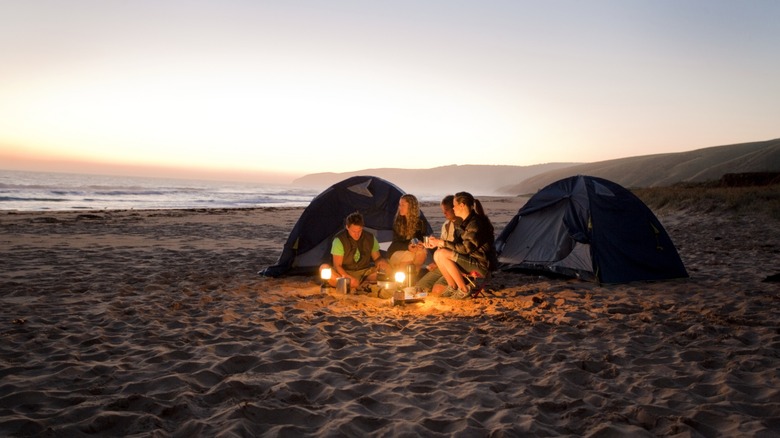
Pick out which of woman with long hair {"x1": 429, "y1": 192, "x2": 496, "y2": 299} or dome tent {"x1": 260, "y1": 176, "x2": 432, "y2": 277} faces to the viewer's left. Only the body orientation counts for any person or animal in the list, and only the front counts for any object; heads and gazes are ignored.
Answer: the woman with long hair

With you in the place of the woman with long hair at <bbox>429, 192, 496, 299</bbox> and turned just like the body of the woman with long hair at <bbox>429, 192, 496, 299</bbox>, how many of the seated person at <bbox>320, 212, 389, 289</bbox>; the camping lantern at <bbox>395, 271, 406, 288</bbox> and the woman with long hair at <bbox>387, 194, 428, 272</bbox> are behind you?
0

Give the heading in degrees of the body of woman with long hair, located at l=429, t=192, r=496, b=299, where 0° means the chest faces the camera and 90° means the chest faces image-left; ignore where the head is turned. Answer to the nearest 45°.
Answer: approximately 90°

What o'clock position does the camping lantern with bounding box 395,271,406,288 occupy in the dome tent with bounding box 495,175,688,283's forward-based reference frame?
The camping lantern is roughly at 12 o'clock from the dome tent.

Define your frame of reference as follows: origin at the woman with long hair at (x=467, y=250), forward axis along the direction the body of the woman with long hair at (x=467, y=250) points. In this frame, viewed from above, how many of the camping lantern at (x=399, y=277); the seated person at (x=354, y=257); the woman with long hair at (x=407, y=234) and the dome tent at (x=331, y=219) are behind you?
0

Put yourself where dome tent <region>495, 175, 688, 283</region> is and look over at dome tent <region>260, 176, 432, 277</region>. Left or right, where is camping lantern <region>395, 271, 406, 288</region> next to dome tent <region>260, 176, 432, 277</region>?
left

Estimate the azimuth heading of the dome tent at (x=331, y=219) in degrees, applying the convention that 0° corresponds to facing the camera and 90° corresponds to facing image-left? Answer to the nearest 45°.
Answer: approximately 315°

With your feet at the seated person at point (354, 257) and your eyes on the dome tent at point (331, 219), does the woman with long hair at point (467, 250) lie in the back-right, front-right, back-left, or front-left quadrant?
back-right

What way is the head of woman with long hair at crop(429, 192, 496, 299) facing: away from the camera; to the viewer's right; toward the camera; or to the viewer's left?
to the viewer's left

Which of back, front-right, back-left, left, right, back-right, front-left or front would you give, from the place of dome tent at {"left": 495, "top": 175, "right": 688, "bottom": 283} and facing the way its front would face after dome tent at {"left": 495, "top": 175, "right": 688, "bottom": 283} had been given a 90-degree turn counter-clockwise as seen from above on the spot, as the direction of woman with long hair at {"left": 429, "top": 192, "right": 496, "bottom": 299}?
right

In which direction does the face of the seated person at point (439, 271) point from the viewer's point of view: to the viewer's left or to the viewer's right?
to the viewer's left

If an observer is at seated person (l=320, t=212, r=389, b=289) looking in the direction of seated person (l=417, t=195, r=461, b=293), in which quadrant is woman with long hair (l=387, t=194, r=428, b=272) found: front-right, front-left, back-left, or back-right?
front-left

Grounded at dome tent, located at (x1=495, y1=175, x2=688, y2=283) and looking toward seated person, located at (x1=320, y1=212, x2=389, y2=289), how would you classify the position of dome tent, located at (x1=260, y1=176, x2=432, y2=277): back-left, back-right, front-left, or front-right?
front-right

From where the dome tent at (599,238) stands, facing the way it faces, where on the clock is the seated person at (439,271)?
The seated person is roughly at 12 o'clock from the dome tent.

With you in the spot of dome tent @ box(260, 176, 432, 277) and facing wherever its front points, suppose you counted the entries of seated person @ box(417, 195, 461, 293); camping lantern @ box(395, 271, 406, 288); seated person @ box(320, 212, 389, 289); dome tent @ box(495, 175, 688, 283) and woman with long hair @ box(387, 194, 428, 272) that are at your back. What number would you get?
0

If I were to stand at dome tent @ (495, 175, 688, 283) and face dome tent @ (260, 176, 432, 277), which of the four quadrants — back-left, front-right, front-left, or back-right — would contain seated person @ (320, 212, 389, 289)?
front-left

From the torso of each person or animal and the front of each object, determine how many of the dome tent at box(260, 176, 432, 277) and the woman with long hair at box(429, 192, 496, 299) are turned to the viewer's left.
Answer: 1
